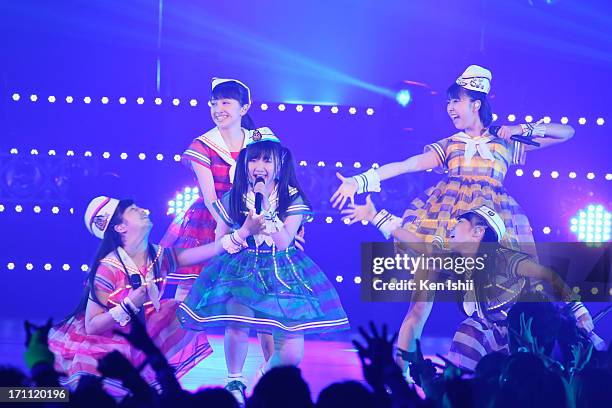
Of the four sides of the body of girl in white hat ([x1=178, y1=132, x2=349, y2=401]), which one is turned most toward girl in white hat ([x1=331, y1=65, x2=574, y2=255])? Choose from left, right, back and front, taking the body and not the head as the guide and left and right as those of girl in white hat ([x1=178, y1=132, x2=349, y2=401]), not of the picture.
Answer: left

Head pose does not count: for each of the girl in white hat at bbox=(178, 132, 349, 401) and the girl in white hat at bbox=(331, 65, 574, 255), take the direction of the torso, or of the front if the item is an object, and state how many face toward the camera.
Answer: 2

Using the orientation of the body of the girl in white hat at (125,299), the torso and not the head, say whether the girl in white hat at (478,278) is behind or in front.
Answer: in front

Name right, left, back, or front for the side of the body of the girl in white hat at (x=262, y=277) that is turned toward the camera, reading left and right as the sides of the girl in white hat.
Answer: front

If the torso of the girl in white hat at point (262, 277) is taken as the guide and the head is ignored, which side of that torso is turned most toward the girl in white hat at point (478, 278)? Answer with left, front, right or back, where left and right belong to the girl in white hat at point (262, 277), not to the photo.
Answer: left

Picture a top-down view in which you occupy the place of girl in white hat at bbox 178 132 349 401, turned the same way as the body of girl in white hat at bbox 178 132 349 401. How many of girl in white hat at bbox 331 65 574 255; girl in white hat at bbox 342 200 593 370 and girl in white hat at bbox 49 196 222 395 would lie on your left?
2

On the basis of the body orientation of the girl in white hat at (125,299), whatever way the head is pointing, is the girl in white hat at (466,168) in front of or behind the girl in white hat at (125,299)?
in front

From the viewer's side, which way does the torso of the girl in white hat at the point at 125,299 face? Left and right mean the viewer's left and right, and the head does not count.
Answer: facing the viewer and to the right of the viewer

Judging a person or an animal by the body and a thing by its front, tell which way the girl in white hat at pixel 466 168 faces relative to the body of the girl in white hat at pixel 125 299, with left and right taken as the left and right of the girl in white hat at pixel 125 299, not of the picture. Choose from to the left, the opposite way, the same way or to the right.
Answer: to the right

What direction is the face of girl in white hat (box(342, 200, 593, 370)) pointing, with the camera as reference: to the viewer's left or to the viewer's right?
to the viewer's left

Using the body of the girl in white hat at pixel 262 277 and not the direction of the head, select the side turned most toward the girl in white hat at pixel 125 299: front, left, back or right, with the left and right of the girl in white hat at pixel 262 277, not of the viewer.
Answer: right
